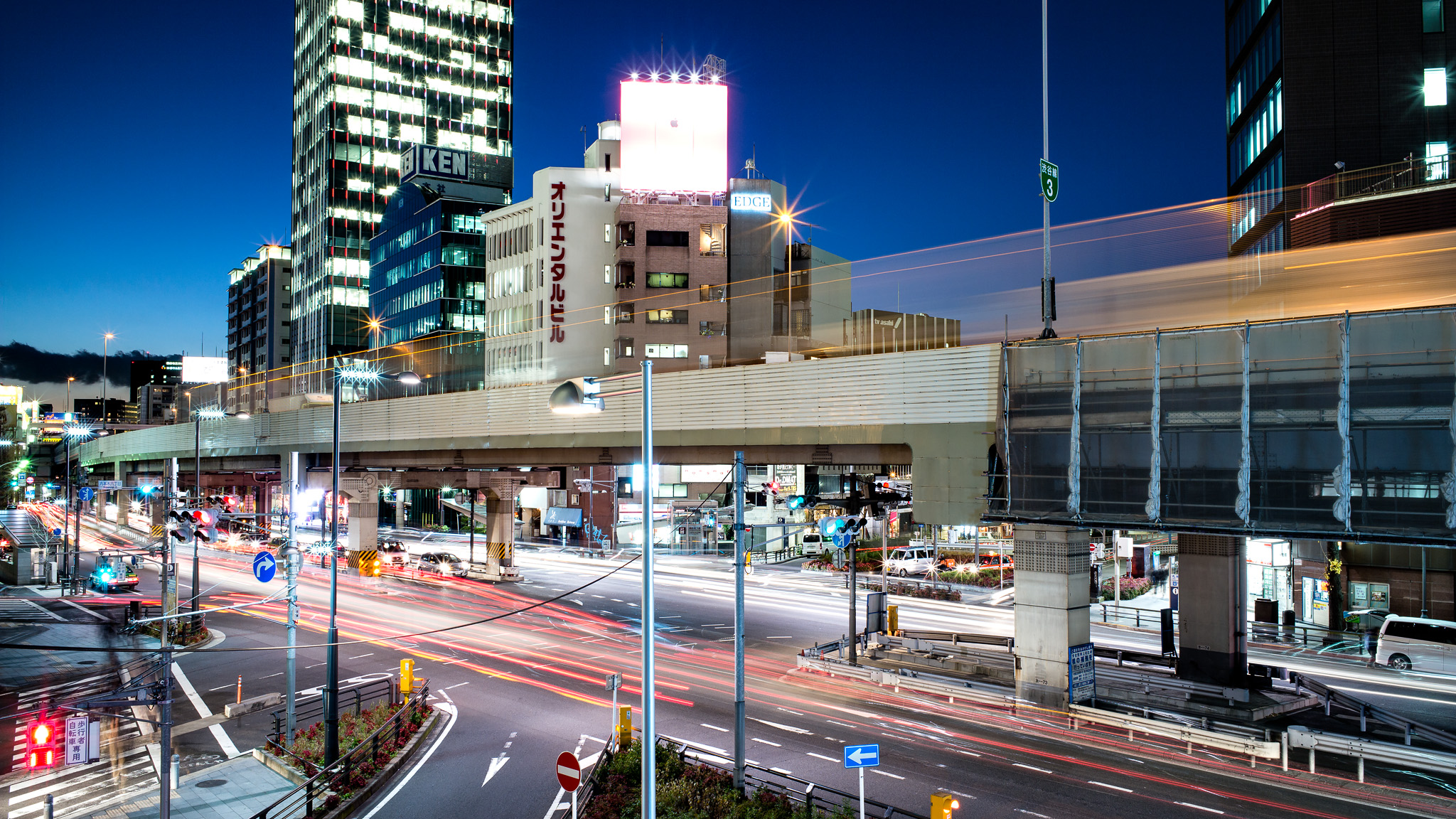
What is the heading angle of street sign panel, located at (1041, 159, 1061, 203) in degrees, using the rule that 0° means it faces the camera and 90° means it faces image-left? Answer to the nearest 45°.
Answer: approximately 315°

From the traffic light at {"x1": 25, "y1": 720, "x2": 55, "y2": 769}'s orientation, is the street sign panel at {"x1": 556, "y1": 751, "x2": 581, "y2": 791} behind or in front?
in front

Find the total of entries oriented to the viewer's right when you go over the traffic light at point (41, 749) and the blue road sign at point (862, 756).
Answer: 0

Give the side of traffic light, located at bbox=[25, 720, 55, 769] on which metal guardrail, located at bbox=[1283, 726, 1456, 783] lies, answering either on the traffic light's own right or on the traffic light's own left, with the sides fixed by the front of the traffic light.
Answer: on the traffic light's own left

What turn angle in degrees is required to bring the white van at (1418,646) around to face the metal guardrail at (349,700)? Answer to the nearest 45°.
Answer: approximately 135° to its right

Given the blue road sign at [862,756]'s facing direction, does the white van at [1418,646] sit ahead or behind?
behind

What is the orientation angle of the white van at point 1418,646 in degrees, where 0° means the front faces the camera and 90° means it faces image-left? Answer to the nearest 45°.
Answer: approximately 270°

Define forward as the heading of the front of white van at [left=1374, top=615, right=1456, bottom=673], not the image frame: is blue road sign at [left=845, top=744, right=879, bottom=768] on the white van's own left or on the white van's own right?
on the white van's own right

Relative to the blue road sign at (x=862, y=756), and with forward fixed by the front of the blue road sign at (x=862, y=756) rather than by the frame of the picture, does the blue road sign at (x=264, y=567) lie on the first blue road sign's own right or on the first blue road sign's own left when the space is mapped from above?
on the first blue road sign's own right
